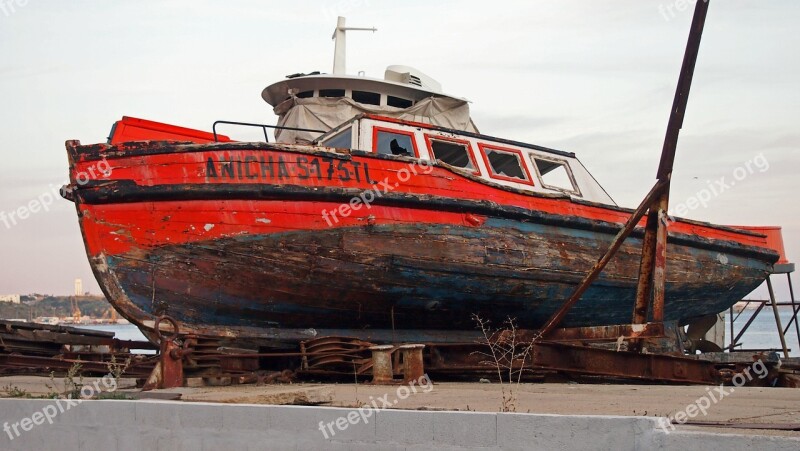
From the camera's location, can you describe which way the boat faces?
facing the viewer and to the left of the viewer

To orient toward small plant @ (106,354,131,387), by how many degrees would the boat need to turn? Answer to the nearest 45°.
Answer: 0° — it already faces it

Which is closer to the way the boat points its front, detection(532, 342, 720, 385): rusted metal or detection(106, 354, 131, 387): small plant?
the small plant

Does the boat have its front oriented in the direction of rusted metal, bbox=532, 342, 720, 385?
no

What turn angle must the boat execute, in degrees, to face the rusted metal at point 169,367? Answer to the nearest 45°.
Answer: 0° — it already faces it

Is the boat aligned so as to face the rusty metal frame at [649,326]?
no
